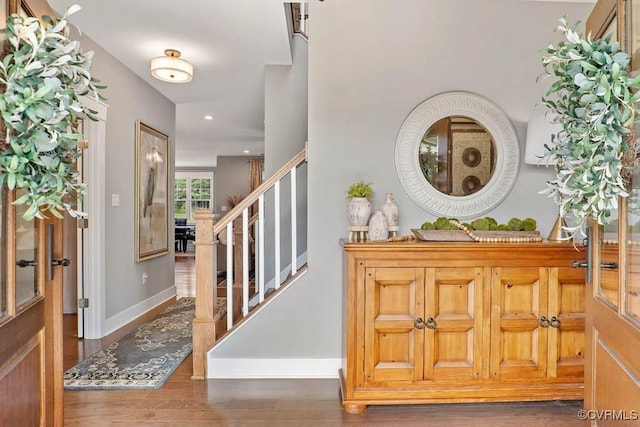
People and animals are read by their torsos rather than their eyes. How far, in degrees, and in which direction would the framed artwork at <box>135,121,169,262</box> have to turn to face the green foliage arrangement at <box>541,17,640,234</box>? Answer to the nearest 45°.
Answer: approximately 45° to its right

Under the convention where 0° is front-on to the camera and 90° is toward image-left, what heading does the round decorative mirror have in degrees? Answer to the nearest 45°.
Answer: approximately 0°

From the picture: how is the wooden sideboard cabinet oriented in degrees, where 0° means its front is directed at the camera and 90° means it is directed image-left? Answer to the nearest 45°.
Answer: approximately 0°

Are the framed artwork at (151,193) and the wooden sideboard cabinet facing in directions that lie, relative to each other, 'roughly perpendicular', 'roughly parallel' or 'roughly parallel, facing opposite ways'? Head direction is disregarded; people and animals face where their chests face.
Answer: roughly perpendicular

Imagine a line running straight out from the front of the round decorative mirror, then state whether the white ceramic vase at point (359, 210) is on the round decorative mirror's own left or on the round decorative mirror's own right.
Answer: on the round decorative mirror's own right

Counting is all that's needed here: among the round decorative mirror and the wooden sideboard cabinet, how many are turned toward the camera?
2

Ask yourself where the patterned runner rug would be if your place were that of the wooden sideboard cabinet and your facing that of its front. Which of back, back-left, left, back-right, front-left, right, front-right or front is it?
right

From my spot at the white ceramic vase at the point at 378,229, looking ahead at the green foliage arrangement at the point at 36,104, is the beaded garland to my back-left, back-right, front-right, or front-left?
back-left

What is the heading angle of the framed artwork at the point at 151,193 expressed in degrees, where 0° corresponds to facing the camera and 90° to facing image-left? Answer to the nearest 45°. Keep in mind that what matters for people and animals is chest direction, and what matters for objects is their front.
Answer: approximately 315°
